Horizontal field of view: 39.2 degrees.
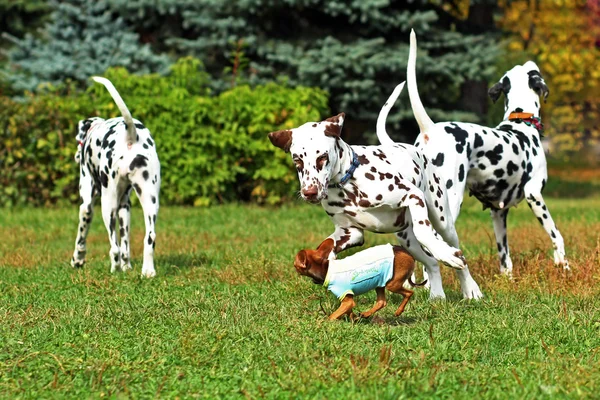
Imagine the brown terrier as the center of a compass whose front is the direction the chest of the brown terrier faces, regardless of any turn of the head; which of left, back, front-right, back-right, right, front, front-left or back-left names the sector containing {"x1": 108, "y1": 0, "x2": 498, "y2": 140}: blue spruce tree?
right

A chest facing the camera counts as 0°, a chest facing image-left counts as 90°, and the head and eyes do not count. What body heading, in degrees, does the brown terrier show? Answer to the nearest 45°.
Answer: approximately 90°

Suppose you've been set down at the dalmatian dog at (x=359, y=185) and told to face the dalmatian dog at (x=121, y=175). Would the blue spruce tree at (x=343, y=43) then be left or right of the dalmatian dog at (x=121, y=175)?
right

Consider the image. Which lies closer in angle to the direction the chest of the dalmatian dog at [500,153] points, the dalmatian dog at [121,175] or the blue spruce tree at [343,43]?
the blue spruce tree

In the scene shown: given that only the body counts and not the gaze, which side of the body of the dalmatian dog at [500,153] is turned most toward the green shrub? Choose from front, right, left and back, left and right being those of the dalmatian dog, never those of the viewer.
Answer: left

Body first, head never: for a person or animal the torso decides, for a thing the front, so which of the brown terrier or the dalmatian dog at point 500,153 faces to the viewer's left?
the brown terrier

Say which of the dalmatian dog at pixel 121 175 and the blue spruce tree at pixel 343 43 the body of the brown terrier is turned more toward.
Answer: the dalmatian dog

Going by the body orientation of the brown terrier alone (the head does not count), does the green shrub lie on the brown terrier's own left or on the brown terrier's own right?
on the brown terrier's own right

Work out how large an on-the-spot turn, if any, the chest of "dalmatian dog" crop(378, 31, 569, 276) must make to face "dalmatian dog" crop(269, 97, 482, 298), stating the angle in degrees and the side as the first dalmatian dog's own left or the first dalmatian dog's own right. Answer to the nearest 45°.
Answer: approximately 180°

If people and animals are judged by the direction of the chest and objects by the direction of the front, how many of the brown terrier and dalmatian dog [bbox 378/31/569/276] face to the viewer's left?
1

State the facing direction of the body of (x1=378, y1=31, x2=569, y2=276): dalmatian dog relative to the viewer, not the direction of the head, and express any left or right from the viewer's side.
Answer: facing away from the viewer and to the right of the viewer

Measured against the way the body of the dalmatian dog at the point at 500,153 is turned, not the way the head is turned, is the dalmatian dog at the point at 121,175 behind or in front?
behind

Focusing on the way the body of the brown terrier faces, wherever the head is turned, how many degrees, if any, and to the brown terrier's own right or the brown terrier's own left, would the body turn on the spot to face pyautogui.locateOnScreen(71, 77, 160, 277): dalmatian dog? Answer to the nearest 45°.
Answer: approximately 45° to the brown terrier's own right

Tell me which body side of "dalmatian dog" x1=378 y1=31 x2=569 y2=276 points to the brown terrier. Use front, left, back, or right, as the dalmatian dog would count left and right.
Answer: back
